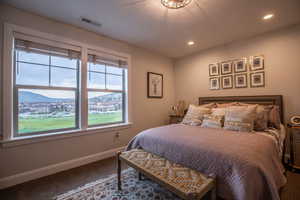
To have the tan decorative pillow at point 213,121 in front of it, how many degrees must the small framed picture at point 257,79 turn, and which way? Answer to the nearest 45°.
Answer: approximately 45° to its right

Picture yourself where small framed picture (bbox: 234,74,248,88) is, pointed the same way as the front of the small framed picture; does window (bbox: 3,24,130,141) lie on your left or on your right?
on your right

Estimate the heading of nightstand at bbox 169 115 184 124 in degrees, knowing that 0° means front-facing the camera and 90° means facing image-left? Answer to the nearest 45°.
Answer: approximately 45°

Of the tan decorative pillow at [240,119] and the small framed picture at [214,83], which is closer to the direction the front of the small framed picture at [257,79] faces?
the tan decorative pillow

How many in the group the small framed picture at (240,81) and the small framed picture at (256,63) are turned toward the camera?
2

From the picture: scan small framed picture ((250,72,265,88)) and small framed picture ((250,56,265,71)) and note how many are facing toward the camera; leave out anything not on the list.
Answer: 2

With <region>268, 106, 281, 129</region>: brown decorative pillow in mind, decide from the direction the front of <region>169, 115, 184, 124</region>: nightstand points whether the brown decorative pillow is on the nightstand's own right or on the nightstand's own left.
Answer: on the nightstand's own left

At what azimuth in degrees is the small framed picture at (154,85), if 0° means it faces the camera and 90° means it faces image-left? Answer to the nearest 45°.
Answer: approximately 315°

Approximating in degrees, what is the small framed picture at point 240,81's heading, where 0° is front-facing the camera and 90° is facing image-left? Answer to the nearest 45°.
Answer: approximately 0°

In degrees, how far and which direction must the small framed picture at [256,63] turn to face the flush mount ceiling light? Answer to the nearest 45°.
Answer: approximately 45° to its right

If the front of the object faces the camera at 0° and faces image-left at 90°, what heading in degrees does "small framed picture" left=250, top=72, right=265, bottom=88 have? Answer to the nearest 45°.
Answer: approximately 0°

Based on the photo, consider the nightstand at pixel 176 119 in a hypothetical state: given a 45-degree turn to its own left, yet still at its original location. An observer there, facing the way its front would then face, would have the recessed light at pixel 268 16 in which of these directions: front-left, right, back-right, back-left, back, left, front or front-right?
front-left

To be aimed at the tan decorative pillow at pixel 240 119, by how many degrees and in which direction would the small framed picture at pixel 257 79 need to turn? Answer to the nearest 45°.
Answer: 0° — it already faces it
